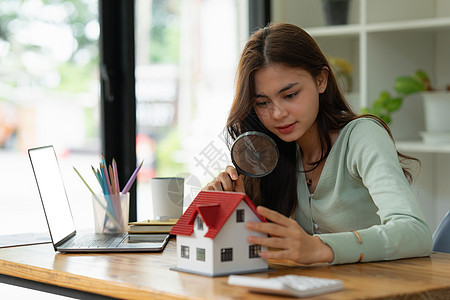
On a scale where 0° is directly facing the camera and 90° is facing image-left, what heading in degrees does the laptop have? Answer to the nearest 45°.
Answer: approximately 270°

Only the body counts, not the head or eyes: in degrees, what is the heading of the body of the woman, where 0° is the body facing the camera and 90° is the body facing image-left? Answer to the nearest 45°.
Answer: approximately 45°

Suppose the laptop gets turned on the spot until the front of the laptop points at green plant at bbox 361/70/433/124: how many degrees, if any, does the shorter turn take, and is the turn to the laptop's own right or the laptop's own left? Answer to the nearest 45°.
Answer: approximately 45° to the laptop's own left

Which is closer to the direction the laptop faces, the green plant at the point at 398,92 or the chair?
the chair

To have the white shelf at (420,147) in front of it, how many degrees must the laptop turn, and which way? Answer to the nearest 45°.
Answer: approximately 45° to its left

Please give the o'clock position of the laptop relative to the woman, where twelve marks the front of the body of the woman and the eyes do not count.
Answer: The laptop is roughly at 1 o'clock from the woman.

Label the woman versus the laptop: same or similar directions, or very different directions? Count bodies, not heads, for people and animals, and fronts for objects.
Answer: very different directions

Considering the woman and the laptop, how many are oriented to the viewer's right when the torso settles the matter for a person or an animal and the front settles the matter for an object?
1

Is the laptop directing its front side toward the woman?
yes
